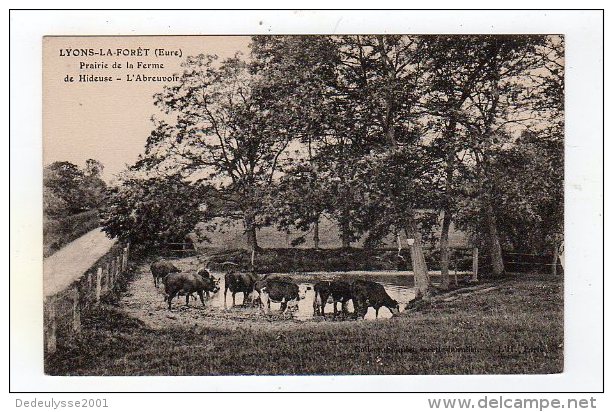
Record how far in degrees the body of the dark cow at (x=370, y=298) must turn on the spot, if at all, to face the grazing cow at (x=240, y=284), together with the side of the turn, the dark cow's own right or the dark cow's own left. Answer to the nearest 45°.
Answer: approximately 180°

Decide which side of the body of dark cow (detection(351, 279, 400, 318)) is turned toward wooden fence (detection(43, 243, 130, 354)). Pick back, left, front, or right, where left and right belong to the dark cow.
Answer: back

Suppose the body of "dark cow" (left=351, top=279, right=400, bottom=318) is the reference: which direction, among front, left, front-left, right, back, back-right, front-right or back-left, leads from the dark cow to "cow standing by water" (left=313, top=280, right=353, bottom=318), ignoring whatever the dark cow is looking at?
back

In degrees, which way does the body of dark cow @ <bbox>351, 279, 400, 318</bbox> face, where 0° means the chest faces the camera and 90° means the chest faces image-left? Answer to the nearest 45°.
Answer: approximately 270°
